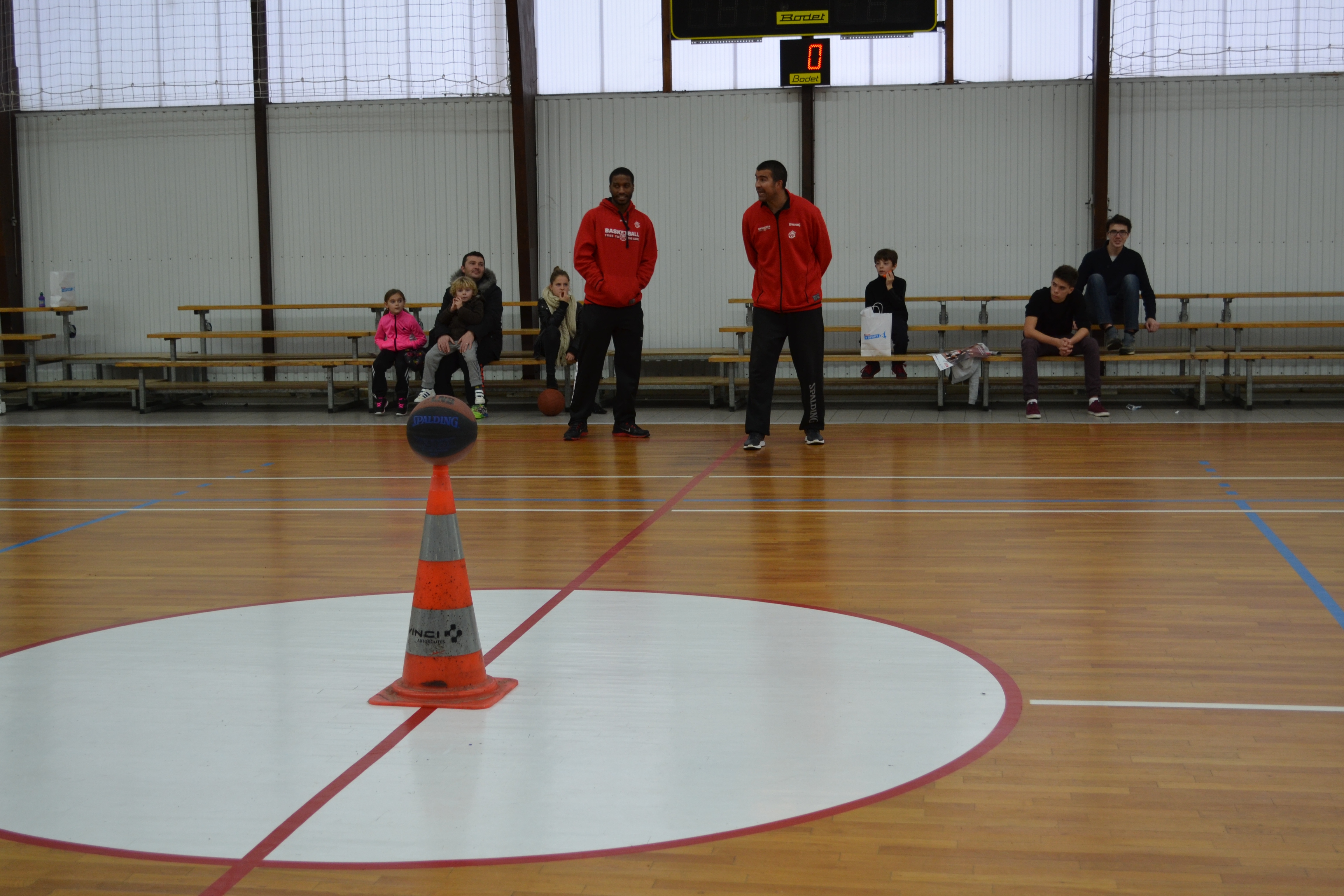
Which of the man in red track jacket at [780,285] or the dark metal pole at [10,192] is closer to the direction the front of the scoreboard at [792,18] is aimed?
the man in red track jacket

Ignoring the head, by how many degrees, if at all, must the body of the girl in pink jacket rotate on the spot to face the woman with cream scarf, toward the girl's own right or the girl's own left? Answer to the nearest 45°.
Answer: approximately 45° to the girl's own left

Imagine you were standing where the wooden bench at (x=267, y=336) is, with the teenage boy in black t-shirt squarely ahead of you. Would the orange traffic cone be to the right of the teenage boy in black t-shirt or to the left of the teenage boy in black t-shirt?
right

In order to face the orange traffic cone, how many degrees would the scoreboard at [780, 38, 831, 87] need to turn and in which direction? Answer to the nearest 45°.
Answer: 0° — it already faces it

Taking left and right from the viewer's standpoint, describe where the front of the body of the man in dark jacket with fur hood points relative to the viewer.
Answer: facing the viewer and to the left of the viewer
